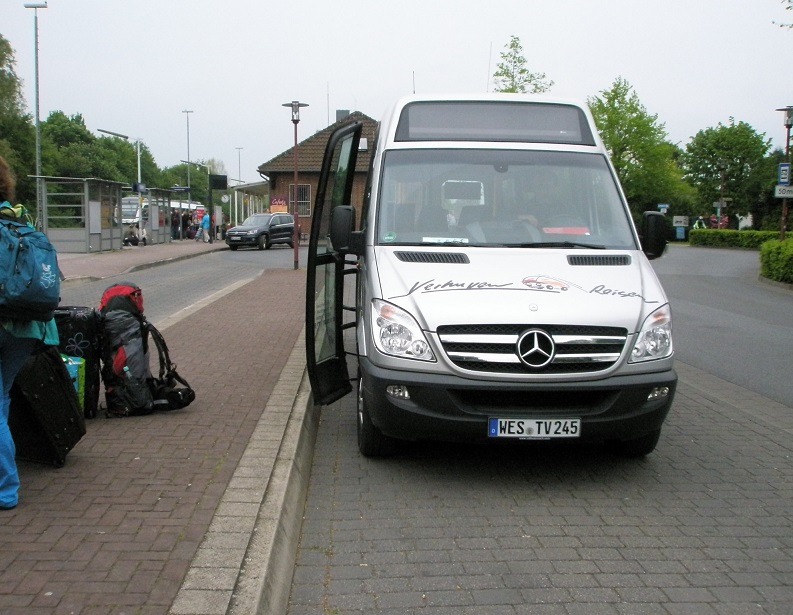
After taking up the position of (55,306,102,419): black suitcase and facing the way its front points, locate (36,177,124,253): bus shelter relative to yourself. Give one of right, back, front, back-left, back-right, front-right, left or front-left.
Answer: back

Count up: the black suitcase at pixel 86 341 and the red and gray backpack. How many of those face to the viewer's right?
0

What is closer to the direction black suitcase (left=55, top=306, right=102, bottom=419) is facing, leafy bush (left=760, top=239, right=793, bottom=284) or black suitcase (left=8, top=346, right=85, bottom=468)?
the black suitcase

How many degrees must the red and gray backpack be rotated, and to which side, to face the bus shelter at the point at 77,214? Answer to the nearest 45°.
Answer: approximately 135° to its right

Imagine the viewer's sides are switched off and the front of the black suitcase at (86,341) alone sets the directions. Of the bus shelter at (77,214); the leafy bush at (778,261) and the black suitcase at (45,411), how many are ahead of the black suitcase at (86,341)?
1

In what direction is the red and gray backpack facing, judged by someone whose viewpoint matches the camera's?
facing the viewer and to the left of the viewer

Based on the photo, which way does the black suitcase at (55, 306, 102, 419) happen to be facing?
toward the camera

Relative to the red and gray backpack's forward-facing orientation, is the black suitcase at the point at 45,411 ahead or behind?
ahead

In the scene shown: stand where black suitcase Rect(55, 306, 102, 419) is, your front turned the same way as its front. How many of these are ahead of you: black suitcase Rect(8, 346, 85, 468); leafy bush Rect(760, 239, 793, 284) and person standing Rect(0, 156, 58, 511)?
2

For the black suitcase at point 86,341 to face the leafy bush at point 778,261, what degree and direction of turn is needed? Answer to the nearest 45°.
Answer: approximately 135° to its left

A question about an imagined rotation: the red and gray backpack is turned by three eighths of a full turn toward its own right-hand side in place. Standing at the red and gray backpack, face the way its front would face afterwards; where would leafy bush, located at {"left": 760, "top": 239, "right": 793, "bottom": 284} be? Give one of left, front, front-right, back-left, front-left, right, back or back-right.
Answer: front-right

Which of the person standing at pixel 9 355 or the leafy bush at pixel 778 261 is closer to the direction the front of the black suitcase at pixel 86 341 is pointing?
the person standing

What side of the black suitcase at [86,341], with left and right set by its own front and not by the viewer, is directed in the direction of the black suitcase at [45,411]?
front
